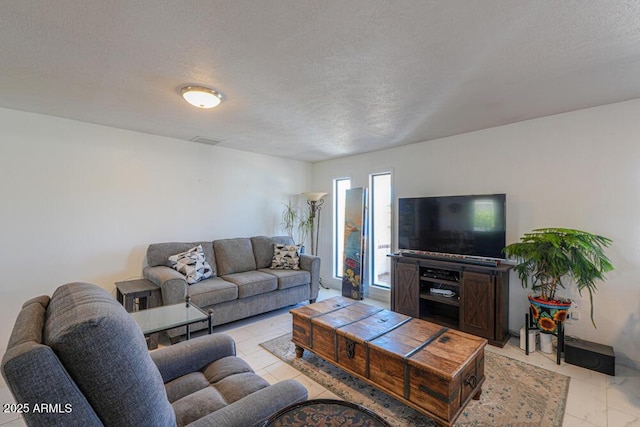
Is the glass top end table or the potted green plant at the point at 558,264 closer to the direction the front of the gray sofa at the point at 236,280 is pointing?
the potted green plant

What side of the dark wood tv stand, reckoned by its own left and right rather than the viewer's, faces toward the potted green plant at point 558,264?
left

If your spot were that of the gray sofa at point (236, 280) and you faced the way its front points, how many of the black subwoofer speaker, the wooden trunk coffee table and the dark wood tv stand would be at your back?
0

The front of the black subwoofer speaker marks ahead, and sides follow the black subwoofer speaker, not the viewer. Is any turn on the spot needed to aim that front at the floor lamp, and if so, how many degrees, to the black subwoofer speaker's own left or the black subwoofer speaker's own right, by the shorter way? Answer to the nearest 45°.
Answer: approximately 45° to the black subwoofer speaker's own right

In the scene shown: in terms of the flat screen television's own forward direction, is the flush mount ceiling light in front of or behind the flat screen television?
in front

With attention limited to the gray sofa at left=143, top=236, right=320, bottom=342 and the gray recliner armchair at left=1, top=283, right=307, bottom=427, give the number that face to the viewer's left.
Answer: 0

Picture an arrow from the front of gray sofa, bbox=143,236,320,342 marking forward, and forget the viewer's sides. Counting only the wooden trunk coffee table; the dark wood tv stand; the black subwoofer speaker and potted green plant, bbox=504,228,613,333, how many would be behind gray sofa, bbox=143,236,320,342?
0

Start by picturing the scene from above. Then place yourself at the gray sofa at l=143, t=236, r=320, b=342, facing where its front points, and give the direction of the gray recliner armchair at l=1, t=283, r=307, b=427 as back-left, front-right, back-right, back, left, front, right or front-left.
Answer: front-right

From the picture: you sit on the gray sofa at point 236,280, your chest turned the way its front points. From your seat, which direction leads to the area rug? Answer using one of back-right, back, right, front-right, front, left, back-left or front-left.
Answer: front

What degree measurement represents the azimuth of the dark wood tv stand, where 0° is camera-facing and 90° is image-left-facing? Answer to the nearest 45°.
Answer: approximately 45°

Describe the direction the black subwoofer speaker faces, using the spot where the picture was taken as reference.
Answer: facing the viewer and to the left of the viewer

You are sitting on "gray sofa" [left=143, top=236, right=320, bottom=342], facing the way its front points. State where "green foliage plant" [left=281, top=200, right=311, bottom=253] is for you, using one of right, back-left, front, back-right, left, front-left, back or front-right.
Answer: left

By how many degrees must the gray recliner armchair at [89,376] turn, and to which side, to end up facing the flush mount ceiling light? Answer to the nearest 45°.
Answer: approximately 45° to its left

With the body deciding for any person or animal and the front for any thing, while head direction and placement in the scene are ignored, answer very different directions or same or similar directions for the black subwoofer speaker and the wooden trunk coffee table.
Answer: same or similar directions

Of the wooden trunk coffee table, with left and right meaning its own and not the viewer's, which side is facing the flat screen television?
back

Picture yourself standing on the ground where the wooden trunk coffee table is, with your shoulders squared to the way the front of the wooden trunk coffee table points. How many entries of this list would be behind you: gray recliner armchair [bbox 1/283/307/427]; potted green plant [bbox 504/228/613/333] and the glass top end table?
1

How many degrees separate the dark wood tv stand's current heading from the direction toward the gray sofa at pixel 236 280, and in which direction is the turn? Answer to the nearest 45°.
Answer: approximately 45° to its right

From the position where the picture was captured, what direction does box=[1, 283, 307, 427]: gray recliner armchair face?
facing away from the viewer and to the right of the viewer

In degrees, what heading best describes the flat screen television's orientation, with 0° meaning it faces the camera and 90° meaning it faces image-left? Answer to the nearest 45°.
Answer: approximately 45°

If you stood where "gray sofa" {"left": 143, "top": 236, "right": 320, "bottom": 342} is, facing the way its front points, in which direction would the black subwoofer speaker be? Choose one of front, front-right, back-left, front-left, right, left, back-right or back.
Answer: front

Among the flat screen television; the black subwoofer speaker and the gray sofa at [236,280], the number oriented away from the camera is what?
0

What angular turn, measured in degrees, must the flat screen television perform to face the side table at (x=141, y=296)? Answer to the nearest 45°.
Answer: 0° — it already faces it

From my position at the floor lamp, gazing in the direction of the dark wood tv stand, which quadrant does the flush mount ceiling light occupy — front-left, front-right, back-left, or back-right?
front-right

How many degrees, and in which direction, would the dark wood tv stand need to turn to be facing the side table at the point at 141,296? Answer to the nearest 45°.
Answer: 0° — it already faces it

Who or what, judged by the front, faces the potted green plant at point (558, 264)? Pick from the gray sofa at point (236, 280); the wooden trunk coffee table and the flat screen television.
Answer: the gray sofa
